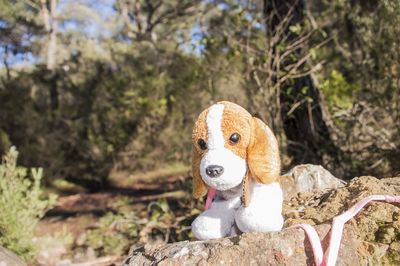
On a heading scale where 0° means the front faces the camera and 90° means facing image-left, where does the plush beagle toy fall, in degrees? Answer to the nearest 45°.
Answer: approximately 45°

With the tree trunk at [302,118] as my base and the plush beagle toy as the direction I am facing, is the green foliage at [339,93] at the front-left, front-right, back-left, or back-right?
back-left

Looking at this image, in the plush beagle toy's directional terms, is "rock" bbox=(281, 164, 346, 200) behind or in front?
behind

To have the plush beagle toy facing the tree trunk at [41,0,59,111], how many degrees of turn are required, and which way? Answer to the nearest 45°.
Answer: approximately 90° to its right

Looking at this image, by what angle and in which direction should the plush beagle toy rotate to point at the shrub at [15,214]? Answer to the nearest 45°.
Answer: approximately 90° to its right
